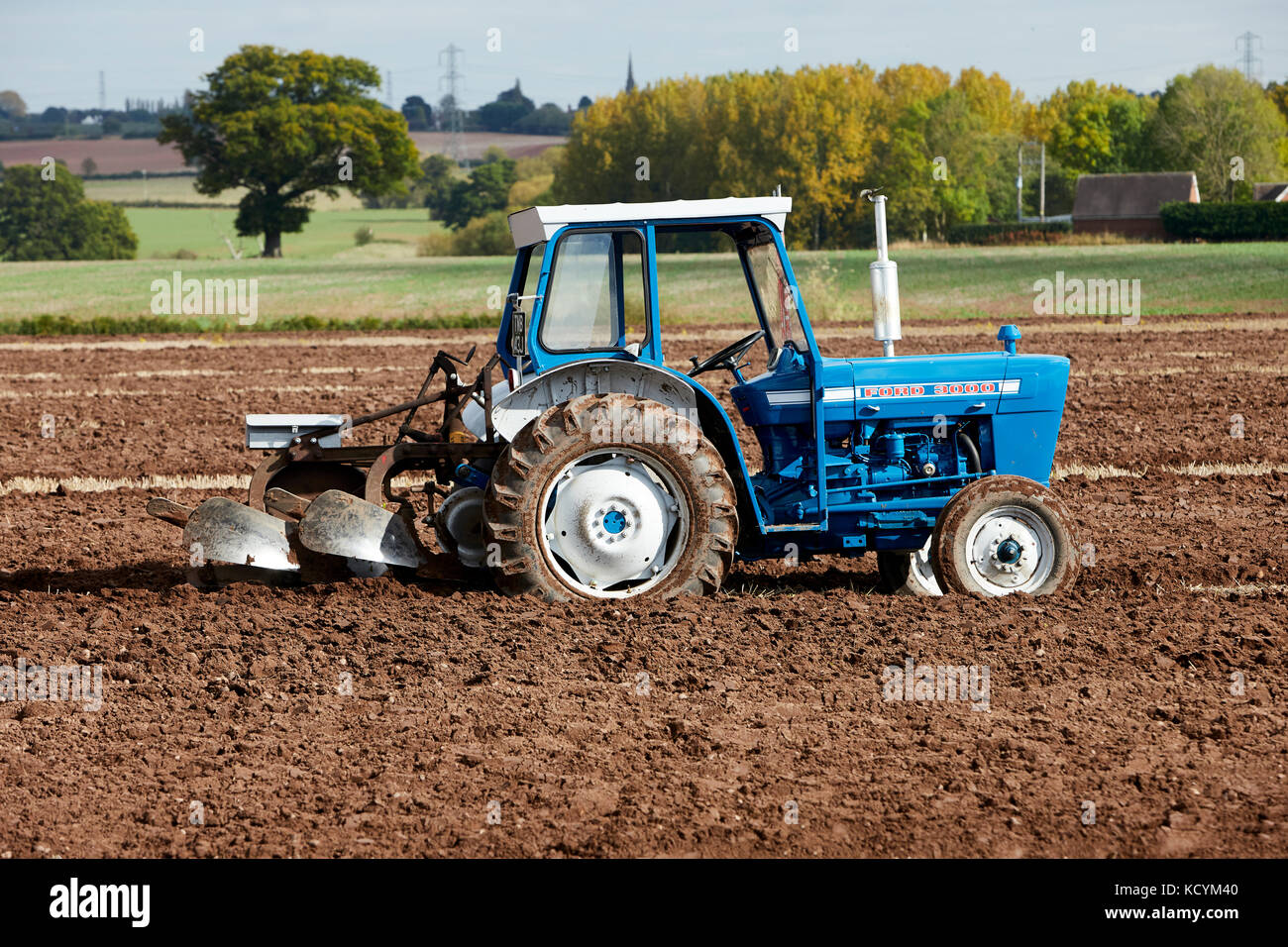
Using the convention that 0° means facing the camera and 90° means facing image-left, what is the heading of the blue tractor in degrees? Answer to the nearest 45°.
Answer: approximately 270°
